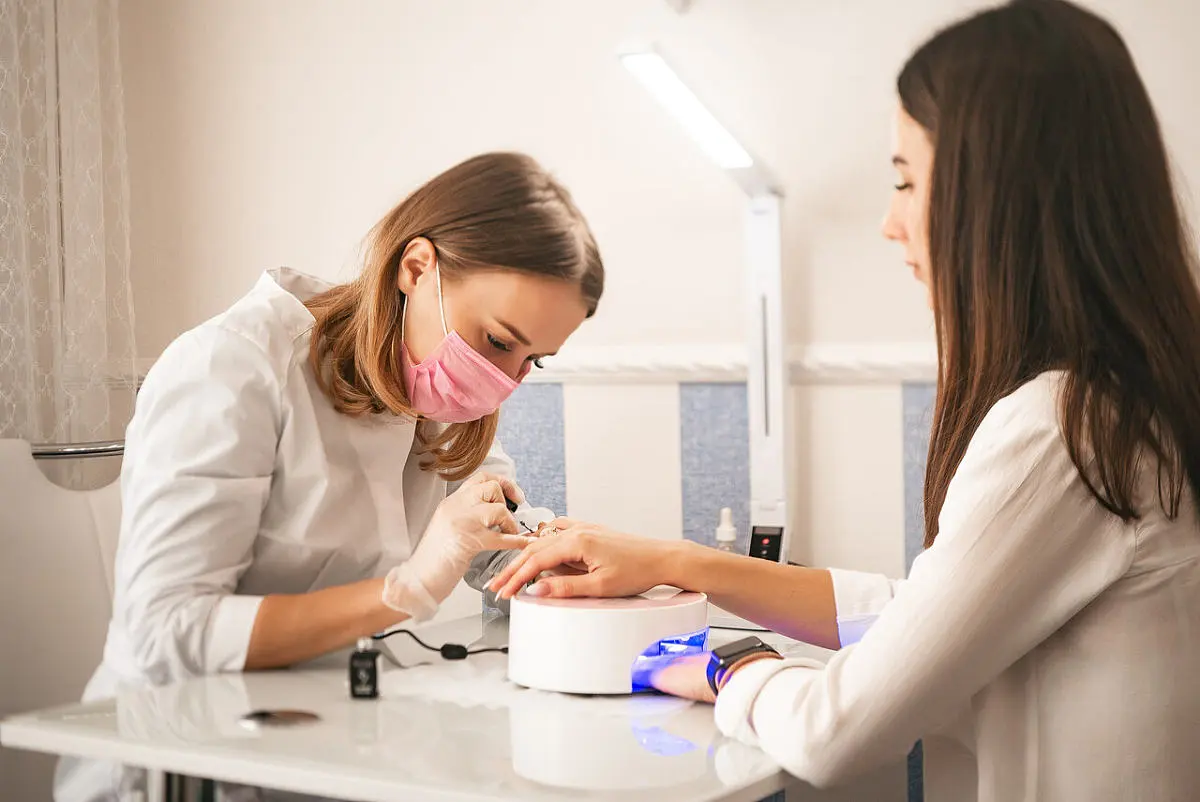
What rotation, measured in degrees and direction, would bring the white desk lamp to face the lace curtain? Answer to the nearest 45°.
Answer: approximately 45° to its right

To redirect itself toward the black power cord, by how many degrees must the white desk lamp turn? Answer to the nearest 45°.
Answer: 0° — it already faces it

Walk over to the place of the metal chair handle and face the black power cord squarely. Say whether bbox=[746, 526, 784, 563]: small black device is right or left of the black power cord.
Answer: left

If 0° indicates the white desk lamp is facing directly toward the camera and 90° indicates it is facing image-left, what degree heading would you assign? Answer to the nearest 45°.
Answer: approximately 45°
